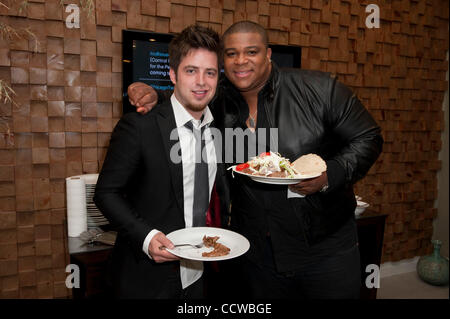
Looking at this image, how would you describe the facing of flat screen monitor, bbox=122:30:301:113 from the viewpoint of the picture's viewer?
facing the viewer and to the right of the viewer

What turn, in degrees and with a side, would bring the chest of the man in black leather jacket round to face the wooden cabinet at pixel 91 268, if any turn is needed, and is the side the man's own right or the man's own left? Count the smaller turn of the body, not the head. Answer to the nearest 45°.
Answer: approximately 45° to the man's own right

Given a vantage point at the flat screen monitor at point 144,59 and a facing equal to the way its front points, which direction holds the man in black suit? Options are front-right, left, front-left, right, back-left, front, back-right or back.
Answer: front-right

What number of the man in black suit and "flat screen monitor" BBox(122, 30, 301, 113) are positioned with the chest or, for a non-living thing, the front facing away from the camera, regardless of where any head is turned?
0

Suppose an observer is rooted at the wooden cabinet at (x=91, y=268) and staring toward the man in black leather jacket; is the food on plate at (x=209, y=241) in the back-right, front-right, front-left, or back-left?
front-right

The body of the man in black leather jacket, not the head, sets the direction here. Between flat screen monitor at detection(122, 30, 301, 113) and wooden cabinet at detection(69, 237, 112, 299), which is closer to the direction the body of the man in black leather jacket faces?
the wooden cabinet

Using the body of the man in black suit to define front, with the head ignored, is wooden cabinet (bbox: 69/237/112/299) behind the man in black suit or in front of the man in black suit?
behind

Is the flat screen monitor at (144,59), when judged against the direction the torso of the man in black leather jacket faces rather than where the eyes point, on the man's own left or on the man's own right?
on the man's own right

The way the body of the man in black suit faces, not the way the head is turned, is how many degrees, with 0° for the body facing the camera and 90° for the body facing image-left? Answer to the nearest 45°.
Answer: approximately 315°

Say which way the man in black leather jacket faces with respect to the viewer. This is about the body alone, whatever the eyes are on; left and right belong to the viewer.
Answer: facing the viewer and to the left of the viewer
